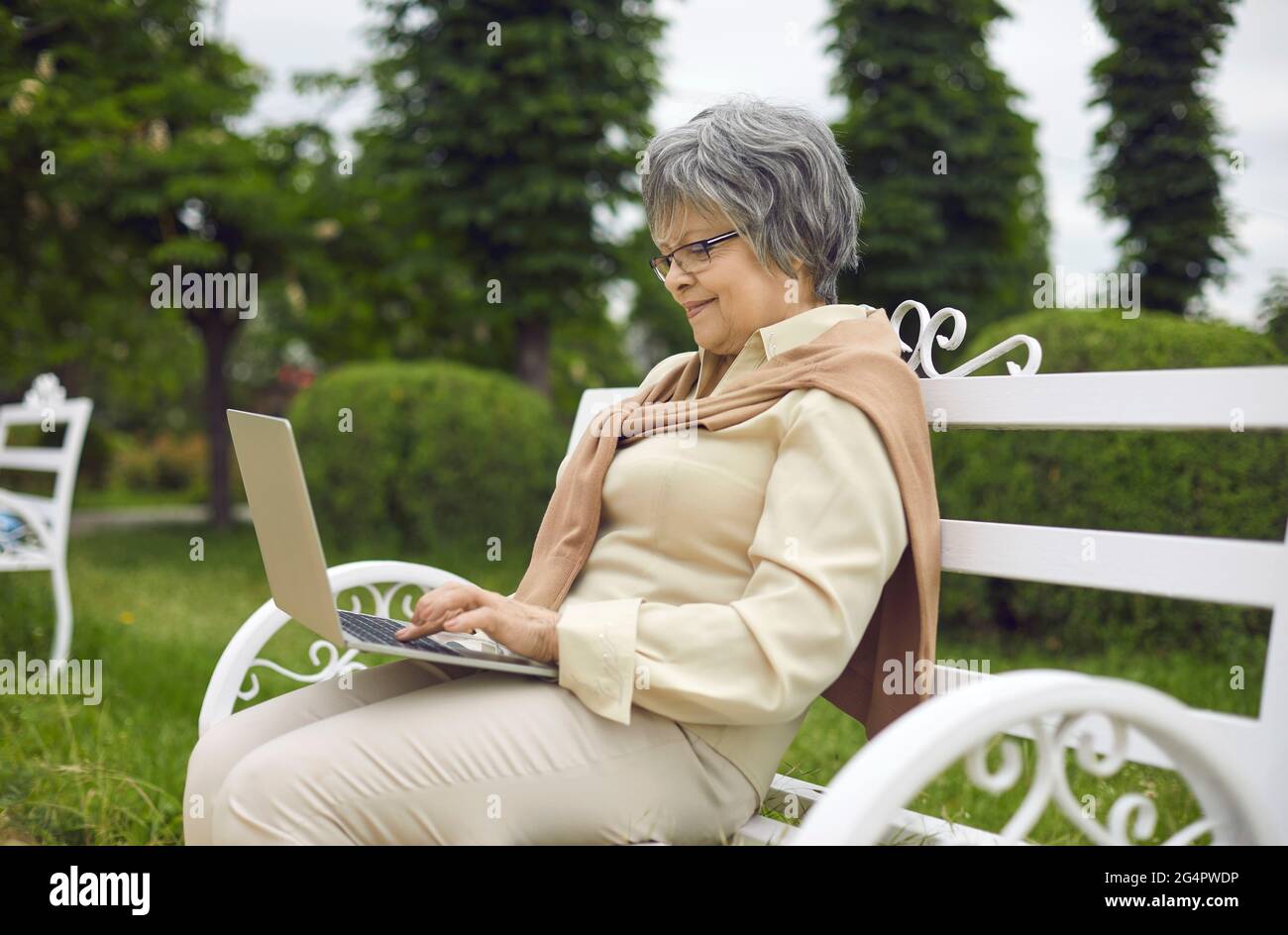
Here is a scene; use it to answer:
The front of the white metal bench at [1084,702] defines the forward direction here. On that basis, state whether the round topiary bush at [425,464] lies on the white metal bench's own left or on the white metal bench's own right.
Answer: on the white metal bench's own right

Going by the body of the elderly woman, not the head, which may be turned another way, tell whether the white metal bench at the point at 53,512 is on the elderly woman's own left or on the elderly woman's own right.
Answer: on the elderly woman's own right

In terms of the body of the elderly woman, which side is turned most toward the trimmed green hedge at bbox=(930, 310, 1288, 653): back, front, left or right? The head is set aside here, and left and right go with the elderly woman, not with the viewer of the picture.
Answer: back

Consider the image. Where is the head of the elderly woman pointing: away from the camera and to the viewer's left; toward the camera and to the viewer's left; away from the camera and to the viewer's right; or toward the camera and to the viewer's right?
toward the camera and to the viewer's left

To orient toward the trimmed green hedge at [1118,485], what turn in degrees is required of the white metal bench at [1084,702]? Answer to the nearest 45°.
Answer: approximately 135° to its right

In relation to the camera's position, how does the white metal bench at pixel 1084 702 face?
facing the viewer and to the left of the viewer

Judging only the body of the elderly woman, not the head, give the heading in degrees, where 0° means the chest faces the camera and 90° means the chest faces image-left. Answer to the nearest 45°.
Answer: approximately 45°
